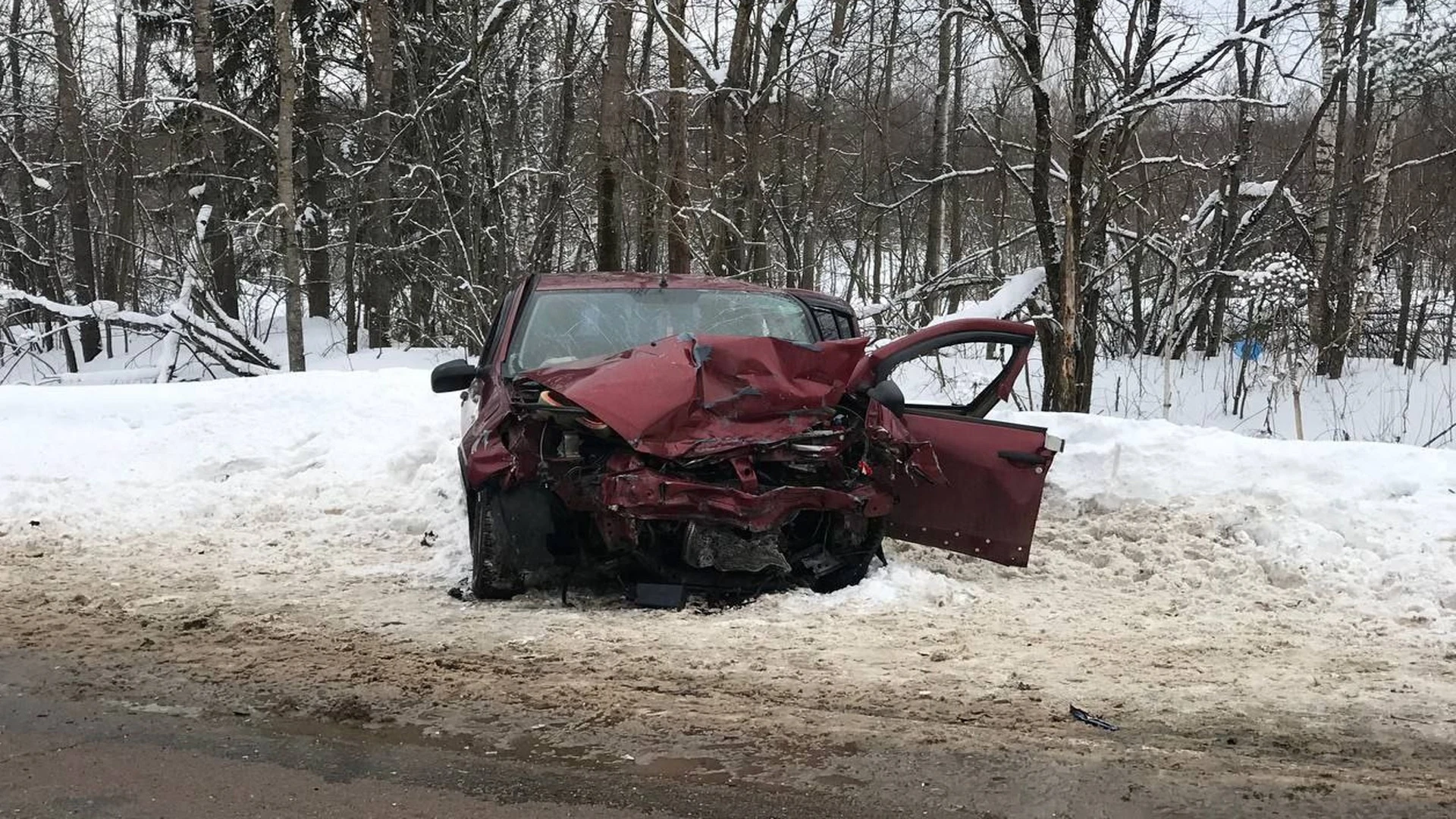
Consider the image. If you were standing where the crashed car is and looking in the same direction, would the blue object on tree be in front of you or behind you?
behind

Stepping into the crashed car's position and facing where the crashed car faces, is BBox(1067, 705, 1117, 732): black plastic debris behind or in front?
in front

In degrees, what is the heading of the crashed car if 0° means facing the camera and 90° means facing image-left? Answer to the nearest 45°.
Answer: approximately 0°

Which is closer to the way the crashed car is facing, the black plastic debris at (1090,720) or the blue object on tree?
the black plastic debris
